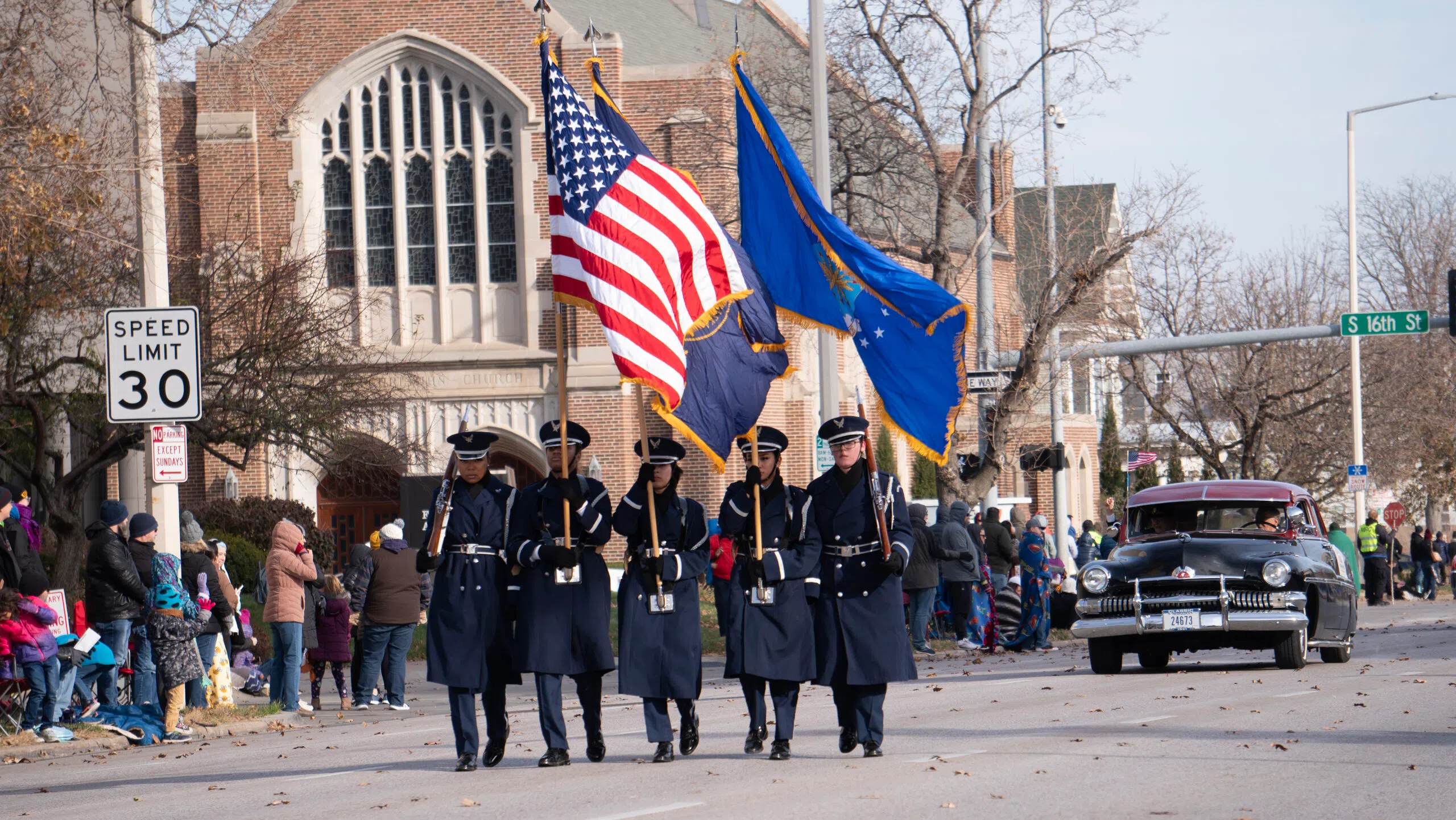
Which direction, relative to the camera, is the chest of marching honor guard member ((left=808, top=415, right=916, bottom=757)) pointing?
toward the camera

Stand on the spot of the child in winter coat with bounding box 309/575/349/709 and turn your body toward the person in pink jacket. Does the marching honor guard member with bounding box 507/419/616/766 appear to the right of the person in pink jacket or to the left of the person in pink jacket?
left

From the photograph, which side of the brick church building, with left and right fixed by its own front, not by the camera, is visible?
front

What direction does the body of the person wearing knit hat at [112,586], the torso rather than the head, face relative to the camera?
to the viewer's right

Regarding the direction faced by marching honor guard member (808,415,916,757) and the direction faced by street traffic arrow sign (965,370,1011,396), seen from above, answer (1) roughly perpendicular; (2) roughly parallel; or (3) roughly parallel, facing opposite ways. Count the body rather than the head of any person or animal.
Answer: roughly parallel

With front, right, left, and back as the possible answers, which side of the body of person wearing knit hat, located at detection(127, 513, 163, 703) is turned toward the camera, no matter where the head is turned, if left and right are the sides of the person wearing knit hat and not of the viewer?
right

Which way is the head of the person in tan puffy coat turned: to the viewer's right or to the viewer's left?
to the viewer's right

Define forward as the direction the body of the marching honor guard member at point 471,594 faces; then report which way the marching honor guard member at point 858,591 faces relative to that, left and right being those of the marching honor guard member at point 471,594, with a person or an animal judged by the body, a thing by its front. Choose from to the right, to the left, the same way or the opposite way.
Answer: the same way

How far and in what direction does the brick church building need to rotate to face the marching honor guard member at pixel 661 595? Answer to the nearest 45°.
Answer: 0° — it already faces them

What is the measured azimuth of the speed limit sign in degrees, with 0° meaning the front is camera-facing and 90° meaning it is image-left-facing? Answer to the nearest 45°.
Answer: approximately 0°

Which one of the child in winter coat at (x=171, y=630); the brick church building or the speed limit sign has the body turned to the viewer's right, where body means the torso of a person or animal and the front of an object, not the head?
the child in winter coat

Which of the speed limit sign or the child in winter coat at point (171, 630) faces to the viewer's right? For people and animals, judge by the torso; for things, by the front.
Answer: the child in winter coat

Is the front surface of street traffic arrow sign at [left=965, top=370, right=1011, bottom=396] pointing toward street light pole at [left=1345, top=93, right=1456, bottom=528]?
no

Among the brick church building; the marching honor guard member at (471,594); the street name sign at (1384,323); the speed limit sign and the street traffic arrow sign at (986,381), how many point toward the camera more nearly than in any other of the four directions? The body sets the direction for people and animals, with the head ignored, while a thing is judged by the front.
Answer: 5
